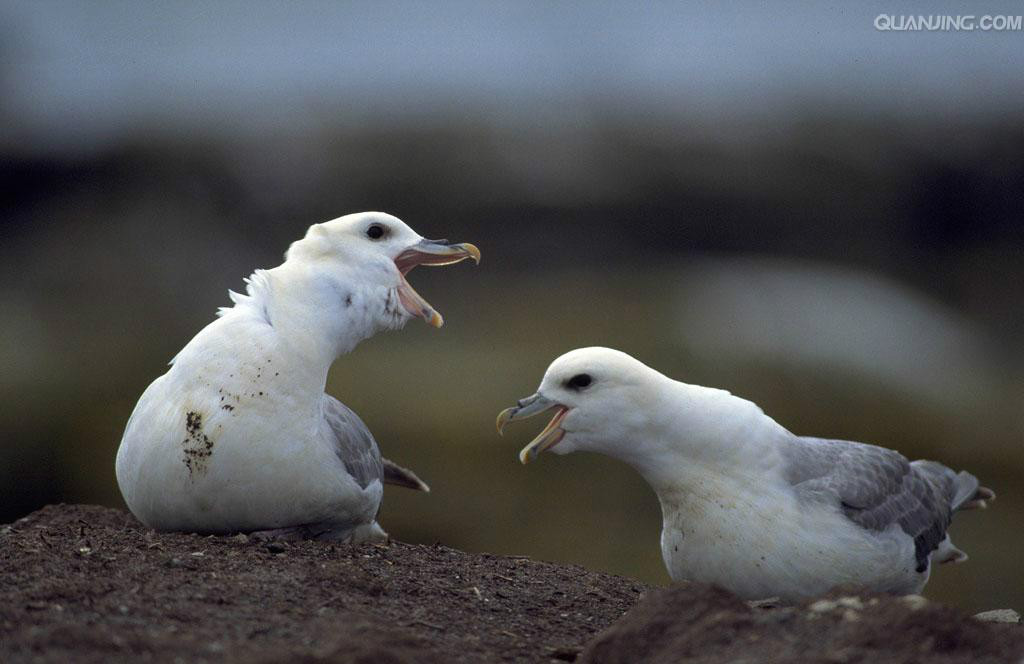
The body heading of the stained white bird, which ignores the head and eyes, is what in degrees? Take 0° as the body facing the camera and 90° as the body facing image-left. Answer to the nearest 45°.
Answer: approximately 45°

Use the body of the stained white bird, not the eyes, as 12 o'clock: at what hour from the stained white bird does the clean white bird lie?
The clean white bird is roughly at 8 o'clock from the stained white bird.

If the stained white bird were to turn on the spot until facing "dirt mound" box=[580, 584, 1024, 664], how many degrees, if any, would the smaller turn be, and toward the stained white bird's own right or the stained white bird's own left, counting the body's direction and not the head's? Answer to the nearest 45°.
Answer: approximately 90° to the stained white bird's own left
